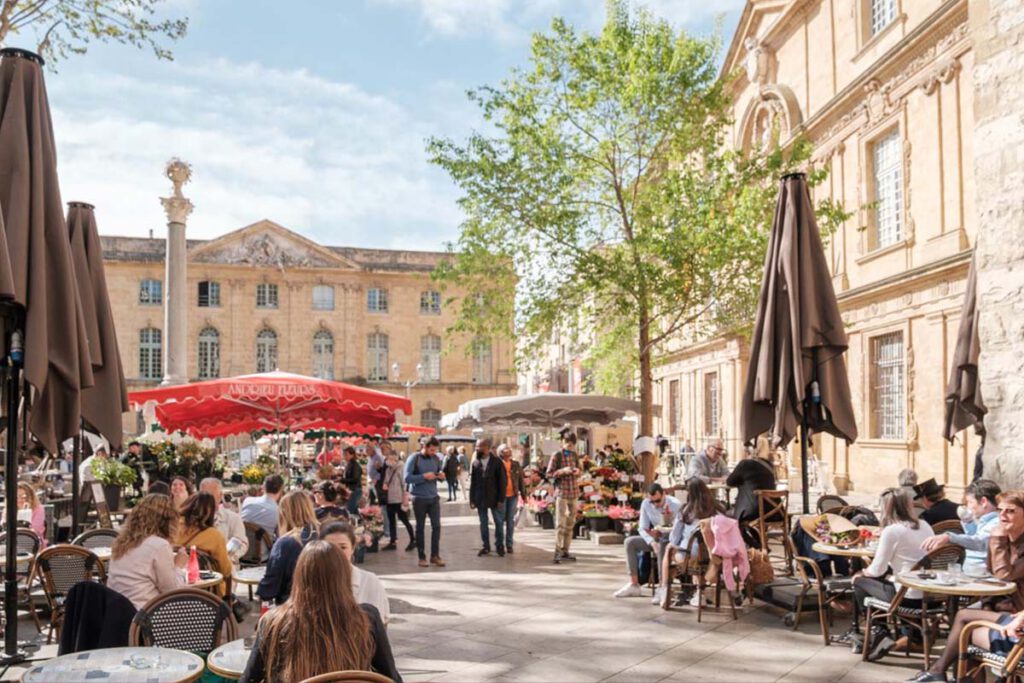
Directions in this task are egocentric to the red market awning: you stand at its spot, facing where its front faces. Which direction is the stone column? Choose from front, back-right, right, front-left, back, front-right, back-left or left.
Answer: back

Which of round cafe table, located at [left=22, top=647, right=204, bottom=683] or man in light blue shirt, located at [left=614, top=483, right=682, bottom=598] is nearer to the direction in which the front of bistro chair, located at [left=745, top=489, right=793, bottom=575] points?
the man in light blue shirt

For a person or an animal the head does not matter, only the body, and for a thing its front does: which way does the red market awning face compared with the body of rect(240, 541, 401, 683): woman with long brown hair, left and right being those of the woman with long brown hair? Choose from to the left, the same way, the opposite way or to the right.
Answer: the opposite way

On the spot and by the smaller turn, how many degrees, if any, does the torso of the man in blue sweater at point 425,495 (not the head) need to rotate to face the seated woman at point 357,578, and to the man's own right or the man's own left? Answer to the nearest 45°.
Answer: approximately 45° to the man's own right

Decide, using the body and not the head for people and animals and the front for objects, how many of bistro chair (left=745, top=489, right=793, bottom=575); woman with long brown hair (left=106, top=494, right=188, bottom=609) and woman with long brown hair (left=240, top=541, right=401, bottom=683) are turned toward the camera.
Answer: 0

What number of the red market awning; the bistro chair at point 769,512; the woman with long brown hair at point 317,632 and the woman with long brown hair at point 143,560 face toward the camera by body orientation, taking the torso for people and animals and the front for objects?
1

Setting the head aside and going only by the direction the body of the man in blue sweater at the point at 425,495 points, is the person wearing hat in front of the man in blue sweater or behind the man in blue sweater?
in front

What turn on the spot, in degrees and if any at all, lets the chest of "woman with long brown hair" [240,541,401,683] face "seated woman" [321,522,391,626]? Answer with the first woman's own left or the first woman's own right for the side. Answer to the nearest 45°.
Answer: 0° — they already face them

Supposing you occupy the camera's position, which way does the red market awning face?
facing the viewer

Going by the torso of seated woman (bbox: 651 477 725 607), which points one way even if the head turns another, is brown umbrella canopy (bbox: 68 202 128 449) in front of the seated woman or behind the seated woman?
in front

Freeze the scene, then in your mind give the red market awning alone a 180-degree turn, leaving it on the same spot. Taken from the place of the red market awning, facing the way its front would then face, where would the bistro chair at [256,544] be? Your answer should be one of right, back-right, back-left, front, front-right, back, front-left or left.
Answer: back
